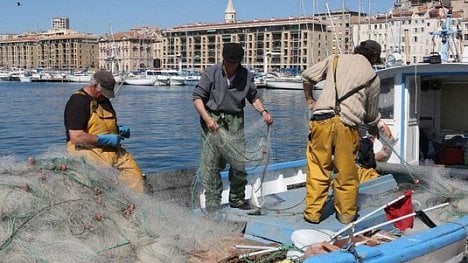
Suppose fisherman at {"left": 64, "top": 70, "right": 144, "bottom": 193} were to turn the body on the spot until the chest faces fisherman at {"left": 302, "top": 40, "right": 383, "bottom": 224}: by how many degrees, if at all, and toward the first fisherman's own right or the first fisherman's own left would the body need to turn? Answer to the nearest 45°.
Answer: approximately 45° to the first fisherman's own left

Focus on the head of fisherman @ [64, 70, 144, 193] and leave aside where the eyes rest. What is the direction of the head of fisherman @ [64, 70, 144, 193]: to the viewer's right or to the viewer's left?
to the viewer's right

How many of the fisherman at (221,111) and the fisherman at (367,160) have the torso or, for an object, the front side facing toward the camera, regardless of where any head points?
1

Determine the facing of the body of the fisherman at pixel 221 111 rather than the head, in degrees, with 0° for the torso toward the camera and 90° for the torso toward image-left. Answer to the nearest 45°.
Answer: approximately 0°

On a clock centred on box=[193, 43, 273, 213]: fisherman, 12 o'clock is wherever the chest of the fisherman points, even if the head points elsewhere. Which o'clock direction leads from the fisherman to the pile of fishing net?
The pile of fishing net is roughly at 1 o'clock from the fisherman.

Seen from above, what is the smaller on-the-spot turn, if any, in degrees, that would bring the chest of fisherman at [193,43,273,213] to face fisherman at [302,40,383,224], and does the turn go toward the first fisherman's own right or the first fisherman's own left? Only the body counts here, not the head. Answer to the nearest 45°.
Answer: approximately 45° to the first fisherman's own left

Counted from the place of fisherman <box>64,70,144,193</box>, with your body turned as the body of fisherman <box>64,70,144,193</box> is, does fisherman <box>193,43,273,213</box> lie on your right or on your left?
on your left
